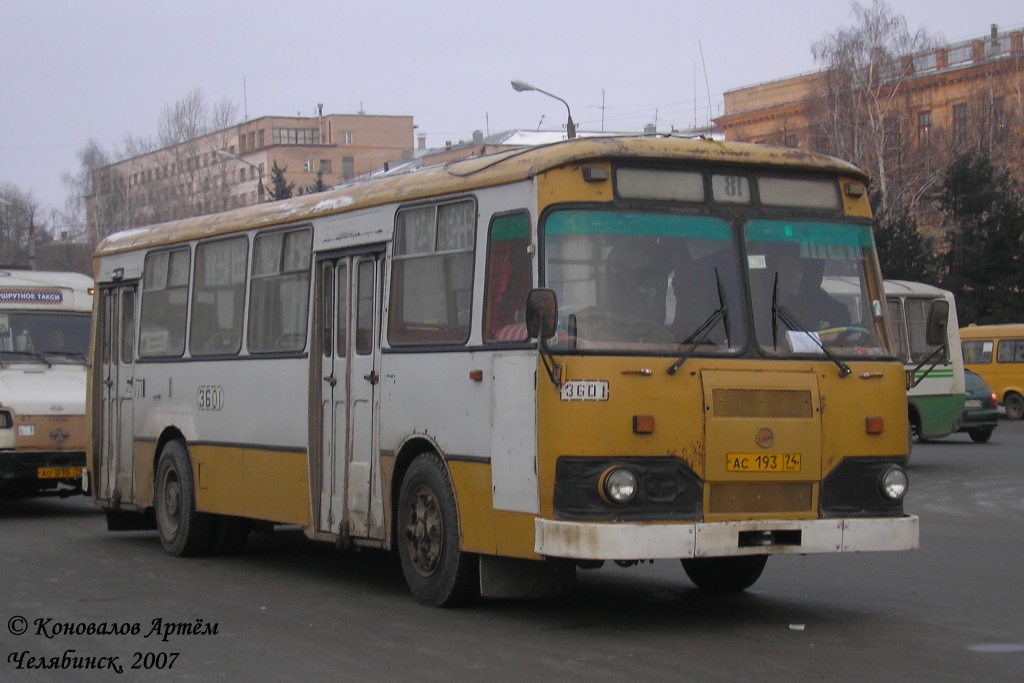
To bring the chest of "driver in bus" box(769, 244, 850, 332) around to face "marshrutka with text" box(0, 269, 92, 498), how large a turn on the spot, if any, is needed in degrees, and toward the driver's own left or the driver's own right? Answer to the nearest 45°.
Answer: approximately 180°

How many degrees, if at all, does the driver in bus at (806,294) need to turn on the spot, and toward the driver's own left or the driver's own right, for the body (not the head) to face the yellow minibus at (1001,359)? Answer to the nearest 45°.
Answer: approximately 135° to the driver's own left

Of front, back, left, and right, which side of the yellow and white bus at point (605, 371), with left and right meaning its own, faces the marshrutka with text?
back

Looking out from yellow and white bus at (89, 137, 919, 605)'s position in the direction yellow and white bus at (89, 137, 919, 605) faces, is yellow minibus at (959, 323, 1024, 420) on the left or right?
on its left

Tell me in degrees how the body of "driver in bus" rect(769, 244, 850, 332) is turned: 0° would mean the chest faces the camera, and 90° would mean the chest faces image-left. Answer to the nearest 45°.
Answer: approximately 315°

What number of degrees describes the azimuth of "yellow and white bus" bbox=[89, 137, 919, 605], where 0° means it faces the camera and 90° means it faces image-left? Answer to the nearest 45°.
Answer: approximately 315°
